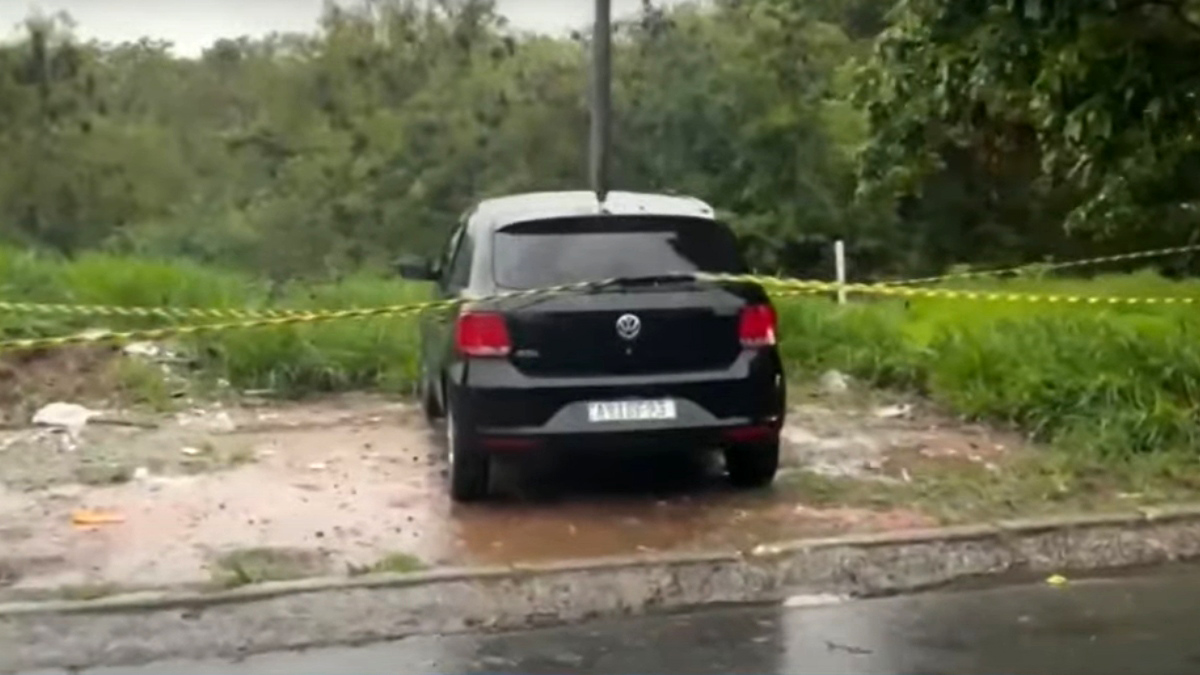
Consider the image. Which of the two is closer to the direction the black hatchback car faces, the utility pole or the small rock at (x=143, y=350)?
the utility pole

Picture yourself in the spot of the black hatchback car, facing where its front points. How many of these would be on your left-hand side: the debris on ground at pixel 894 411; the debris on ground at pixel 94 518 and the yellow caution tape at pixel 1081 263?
1

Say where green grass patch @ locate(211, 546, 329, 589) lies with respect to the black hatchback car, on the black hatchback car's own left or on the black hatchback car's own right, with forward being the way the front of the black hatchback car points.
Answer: on the black hatchback car's own left

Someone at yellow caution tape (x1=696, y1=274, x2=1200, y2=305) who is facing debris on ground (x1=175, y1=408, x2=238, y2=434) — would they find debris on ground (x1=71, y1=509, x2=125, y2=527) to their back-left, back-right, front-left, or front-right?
front-left

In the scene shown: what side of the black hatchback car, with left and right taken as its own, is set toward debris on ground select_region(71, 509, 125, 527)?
left

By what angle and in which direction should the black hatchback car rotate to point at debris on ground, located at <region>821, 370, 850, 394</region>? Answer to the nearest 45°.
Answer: approximately 45° to its right

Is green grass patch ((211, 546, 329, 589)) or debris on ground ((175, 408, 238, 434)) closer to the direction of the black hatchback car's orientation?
the debris on ground

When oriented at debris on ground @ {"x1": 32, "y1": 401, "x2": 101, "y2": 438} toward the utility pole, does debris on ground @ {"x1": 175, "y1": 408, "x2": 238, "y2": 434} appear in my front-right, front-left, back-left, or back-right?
front-right

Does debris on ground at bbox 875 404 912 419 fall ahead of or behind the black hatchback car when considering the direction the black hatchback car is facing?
ahead

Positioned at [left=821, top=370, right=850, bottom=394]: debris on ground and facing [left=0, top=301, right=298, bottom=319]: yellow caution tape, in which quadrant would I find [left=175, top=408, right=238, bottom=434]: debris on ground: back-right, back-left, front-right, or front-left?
front-left

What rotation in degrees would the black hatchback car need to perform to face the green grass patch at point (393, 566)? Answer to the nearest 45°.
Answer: approximately 135° to its left

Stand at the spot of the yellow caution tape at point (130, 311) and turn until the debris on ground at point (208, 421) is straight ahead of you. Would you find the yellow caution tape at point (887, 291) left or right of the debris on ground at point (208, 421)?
left

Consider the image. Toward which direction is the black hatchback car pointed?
away from the camera

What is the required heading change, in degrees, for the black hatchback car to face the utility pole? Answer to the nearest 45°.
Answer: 0° — it already faces it

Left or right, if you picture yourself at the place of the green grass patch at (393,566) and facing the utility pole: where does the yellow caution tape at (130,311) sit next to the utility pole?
left

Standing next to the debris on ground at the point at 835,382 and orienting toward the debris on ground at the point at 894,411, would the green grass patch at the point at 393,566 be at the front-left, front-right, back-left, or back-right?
front-right

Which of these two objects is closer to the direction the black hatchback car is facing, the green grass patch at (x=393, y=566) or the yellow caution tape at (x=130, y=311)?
the yellow caution tape

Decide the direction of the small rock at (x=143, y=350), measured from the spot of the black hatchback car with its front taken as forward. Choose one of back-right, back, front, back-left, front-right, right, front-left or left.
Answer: front-left
